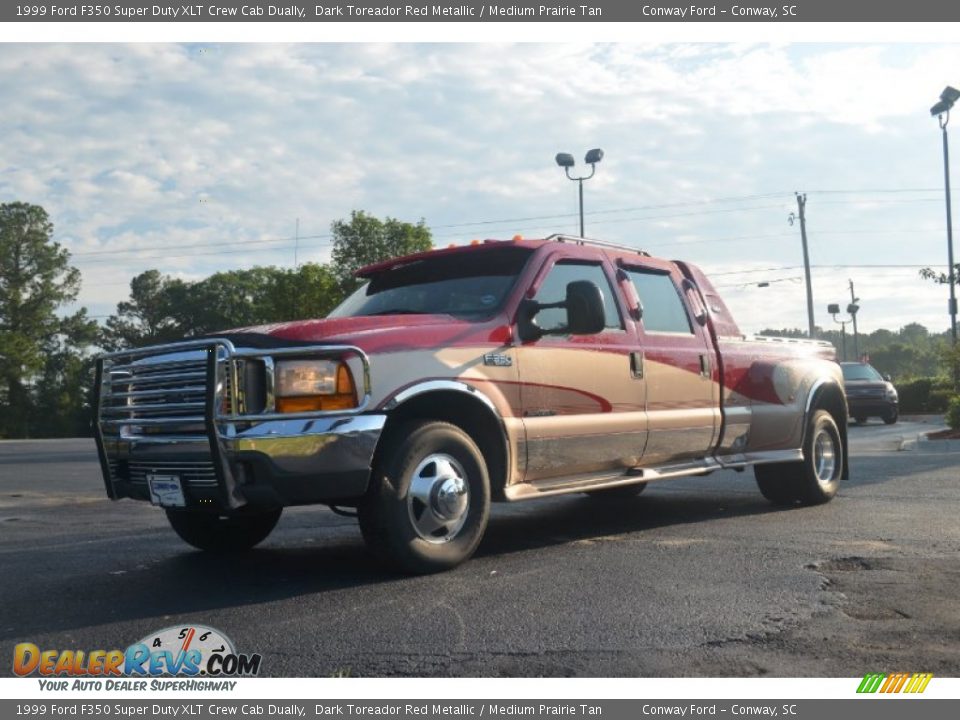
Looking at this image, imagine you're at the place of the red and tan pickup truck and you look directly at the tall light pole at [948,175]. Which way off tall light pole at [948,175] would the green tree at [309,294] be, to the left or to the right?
left

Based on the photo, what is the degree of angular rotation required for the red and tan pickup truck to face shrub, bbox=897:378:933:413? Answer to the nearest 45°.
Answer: approximately 180°

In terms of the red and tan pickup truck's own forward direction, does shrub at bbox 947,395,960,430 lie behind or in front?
behind

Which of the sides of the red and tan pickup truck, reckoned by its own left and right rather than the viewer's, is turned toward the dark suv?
back

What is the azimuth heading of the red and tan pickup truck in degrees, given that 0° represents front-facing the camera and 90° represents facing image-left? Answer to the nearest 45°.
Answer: approximately 45°

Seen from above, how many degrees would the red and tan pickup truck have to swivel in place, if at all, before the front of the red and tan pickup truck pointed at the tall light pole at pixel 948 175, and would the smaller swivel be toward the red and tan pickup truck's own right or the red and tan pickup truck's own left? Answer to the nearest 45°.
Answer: approximately 180°

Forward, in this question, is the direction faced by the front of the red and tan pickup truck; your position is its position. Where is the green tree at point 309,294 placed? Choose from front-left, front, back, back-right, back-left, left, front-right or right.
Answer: back-right
